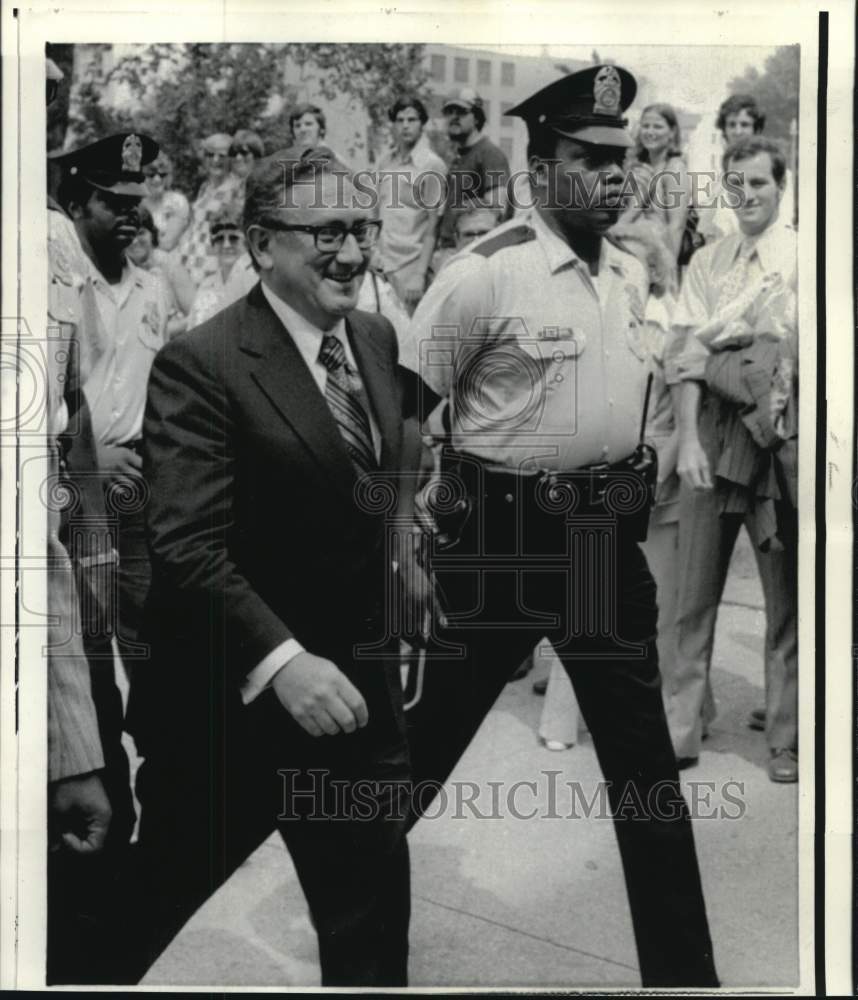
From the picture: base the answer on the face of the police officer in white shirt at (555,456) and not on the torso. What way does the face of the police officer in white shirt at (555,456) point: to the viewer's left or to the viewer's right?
to the viewer's right

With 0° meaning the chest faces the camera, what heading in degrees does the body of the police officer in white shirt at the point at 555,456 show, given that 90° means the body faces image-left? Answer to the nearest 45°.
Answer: approximately 315°

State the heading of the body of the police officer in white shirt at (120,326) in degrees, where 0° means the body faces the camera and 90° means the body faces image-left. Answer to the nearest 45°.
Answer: approximately 315°

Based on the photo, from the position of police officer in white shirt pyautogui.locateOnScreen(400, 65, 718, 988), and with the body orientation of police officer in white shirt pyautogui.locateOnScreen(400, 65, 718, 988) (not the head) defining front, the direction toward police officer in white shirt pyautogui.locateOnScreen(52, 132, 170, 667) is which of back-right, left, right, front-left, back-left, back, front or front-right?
back-right

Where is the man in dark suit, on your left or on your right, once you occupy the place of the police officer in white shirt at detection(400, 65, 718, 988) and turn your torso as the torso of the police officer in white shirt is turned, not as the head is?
on your right

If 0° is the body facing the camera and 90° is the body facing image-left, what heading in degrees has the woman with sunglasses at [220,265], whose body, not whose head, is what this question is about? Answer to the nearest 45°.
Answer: approximately 0°
